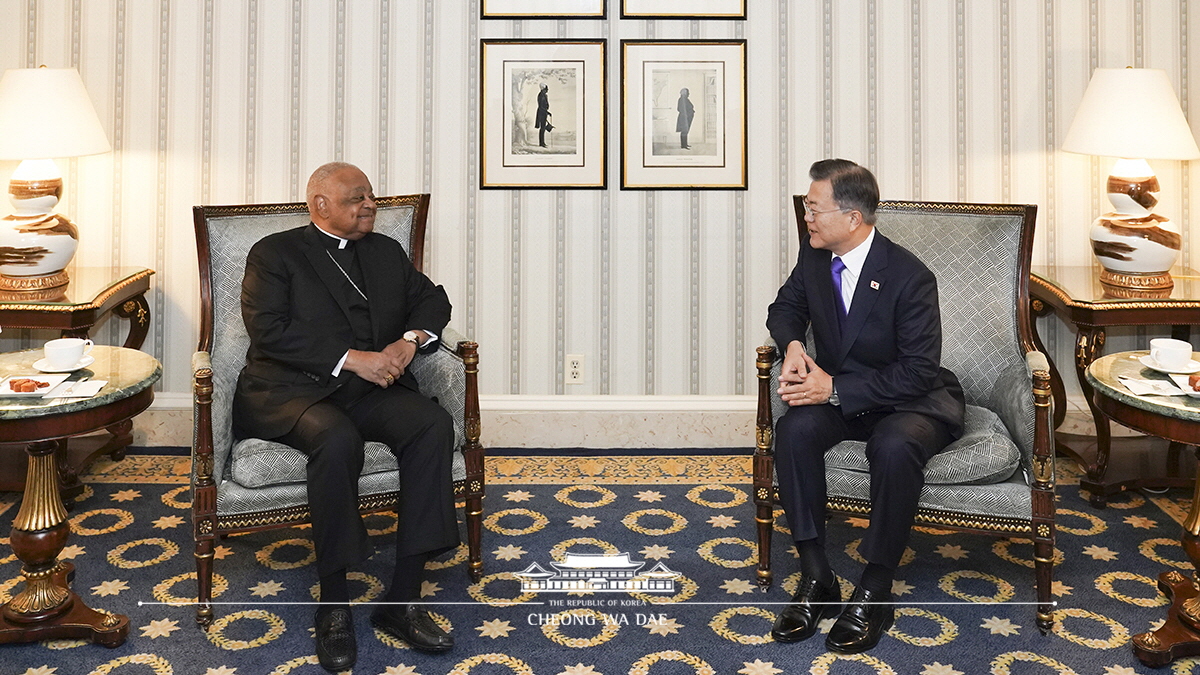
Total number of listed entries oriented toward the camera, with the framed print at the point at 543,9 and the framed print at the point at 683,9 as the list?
2

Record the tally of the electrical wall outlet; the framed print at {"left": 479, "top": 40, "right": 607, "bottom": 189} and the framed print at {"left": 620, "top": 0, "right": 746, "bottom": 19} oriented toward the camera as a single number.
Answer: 3

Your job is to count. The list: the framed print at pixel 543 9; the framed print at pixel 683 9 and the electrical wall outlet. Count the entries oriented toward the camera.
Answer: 3

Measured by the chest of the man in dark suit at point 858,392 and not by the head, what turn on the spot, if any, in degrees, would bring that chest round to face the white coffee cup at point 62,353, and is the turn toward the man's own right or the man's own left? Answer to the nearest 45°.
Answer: approximately 45° to the man's own right

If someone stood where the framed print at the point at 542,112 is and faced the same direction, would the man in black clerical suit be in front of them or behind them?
in front

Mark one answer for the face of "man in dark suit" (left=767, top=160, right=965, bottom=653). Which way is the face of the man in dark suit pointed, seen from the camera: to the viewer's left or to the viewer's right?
to the viewer's left

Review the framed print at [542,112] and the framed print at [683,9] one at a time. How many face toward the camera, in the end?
2

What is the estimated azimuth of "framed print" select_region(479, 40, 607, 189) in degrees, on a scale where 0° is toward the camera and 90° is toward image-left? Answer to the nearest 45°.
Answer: approximately 0°
